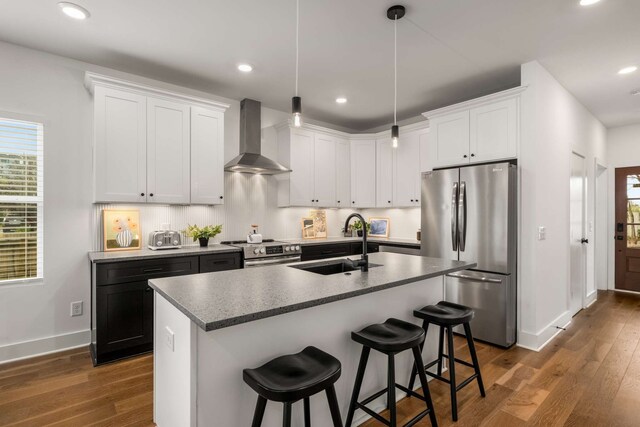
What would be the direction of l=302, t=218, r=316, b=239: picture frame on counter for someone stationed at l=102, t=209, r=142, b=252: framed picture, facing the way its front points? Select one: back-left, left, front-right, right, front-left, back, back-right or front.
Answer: left

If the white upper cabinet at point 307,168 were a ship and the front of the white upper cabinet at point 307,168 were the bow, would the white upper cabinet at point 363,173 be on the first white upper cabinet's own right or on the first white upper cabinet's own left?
on the first white upper cabinet's own left

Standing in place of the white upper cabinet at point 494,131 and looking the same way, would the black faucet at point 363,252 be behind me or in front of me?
in front

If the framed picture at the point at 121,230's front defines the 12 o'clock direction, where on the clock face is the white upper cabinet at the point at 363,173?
The white upper cabinet is roughly at 9 o'clock from the framed picture.

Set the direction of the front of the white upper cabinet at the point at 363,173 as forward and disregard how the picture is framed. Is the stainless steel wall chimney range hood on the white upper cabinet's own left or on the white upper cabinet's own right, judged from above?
on the white upper cabinet's own right

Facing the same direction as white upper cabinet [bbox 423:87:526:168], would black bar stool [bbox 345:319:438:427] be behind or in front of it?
in front

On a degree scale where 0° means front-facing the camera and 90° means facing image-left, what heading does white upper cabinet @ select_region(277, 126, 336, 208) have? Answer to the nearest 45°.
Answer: approximately 315°

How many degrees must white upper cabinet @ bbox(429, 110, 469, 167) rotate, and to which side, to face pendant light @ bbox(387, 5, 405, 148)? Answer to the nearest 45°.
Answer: approximately 45° to its left

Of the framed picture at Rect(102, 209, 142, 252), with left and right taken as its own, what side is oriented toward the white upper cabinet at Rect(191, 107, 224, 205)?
left

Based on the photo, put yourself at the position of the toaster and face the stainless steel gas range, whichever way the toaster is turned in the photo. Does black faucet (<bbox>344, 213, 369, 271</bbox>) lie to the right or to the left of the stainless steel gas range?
right

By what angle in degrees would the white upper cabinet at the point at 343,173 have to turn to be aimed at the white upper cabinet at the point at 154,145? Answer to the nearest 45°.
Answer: approximately 90° to its right
